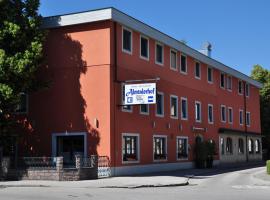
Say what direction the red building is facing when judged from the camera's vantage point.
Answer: facing the viewer and to the right of the viewer

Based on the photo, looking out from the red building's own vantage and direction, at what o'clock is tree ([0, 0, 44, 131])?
The tree is roughly at 3 o'clock from the red building.

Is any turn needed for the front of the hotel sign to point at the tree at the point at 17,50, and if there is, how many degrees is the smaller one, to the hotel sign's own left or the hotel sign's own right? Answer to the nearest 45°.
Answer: approximately 90° to the hotel sign's own right

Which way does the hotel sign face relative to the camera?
toward the camera
